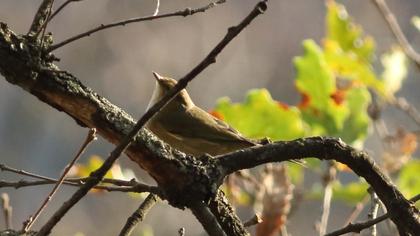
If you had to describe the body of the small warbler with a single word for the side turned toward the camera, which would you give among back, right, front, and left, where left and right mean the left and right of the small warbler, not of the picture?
left

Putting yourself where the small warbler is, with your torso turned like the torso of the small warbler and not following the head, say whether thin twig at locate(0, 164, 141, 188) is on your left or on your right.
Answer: on your left

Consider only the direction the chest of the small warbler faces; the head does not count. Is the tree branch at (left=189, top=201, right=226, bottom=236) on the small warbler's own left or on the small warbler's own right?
on the small warbler's own left

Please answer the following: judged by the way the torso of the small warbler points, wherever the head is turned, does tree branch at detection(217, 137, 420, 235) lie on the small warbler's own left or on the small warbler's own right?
on the small warbler's own left
